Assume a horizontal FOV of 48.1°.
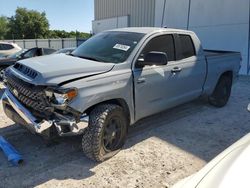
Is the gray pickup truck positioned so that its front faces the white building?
no

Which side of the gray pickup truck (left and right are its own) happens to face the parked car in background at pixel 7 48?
right

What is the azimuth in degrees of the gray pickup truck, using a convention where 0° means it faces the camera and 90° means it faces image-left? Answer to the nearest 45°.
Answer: approximately 45°

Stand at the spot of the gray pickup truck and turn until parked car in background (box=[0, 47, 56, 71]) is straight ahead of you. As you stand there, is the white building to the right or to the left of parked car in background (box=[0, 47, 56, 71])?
right

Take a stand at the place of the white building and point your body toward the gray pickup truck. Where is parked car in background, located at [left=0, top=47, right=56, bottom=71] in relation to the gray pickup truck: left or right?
right

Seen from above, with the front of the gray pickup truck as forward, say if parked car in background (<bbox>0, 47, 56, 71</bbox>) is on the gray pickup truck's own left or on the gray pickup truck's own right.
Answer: on the gray pickup truck's own right

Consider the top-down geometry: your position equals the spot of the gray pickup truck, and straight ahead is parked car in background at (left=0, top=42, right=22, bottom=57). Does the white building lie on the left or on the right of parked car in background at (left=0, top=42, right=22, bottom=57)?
right
